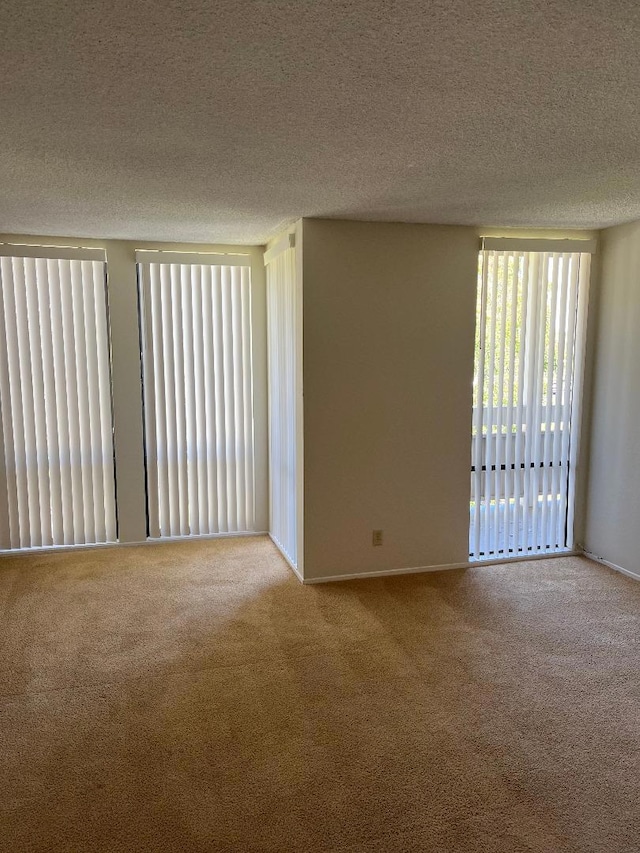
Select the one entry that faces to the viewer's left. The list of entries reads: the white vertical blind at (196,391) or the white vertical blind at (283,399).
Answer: the white vertical blind at (283,399)

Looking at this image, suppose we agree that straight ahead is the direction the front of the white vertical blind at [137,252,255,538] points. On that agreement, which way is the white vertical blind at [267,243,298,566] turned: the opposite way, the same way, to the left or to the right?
to the right

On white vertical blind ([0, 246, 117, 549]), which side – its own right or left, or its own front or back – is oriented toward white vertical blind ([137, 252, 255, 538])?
left

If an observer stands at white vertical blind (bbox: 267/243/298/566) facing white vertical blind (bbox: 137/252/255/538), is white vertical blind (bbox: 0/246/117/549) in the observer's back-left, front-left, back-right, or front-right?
front-left

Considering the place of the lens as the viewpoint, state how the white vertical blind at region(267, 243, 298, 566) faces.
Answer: facing to the left of the viewer

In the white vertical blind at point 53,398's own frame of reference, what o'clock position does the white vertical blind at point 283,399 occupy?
the white vertical blind at point 283,399 is roughly at 10 o'clock from the white vertical blind at point 53,398.

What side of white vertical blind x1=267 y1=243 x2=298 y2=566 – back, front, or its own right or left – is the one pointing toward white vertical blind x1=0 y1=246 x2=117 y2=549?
front

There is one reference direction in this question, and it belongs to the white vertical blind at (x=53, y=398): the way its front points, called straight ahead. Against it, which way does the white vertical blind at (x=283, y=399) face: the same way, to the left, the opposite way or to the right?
to the right

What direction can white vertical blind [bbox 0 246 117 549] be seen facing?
toward the camera

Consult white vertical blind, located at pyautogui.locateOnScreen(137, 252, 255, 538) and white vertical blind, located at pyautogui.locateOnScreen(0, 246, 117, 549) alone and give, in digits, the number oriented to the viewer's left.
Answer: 0

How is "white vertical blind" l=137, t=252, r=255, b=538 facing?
toward the camera

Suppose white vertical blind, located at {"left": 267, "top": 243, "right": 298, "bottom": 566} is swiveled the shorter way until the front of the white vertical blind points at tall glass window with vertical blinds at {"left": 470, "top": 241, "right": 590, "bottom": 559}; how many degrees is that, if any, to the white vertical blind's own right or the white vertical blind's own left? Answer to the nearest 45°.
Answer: approximately 180°

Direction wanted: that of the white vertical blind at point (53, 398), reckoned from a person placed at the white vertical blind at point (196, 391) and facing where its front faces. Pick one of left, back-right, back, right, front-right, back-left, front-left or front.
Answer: right

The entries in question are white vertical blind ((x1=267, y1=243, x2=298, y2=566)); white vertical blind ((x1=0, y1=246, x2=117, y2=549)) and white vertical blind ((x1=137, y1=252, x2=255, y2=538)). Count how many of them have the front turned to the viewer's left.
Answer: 1
